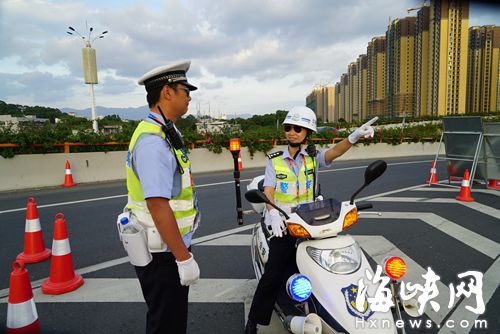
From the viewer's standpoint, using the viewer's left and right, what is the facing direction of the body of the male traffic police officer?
facing to the right of the viewer

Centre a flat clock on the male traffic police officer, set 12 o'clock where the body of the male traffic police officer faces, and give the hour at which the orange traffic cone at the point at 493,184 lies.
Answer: The orange traffic cone is roughly at 11 o'clock from the male traffic police officer.

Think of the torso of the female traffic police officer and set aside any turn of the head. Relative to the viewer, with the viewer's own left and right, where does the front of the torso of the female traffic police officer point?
facing the viewer

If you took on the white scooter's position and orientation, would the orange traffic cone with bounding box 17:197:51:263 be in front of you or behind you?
behind

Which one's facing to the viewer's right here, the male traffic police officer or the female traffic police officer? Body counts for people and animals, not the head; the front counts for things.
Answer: the male traffic police officer

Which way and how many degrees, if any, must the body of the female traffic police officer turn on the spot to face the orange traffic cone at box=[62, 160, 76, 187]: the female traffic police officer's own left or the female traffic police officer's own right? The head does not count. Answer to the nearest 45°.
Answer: approximately 135° to the female traffic police officer's own right

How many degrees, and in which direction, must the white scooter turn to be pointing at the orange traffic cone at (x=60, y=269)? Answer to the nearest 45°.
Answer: approximately 135° to its right

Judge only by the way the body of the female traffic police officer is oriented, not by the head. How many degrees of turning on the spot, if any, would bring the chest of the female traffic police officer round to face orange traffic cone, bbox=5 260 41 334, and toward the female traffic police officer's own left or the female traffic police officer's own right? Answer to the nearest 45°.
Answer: approximately 45° to the female traffic police officer's own right

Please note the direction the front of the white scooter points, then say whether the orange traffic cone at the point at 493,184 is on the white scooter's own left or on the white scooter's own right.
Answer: on the white scooter's own left

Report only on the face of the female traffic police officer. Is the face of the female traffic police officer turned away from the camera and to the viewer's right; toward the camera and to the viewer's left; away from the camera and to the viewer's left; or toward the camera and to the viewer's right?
toward the camera and to the viewer's left

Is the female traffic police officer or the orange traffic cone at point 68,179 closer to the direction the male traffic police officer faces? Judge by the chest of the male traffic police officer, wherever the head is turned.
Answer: the female traffic police officer

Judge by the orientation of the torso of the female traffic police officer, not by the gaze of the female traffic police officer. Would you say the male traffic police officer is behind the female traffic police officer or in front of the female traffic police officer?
in front

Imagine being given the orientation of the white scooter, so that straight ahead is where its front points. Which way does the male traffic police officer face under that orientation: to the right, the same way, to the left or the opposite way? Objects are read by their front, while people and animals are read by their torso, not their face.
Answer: to the left

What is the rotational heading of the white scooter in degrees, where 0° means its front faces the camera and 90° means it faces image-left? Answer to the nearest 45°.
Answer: approximately 315°

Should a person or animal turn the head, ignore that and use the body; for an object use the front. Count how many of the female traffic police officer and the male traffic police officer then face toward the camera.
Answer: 1
